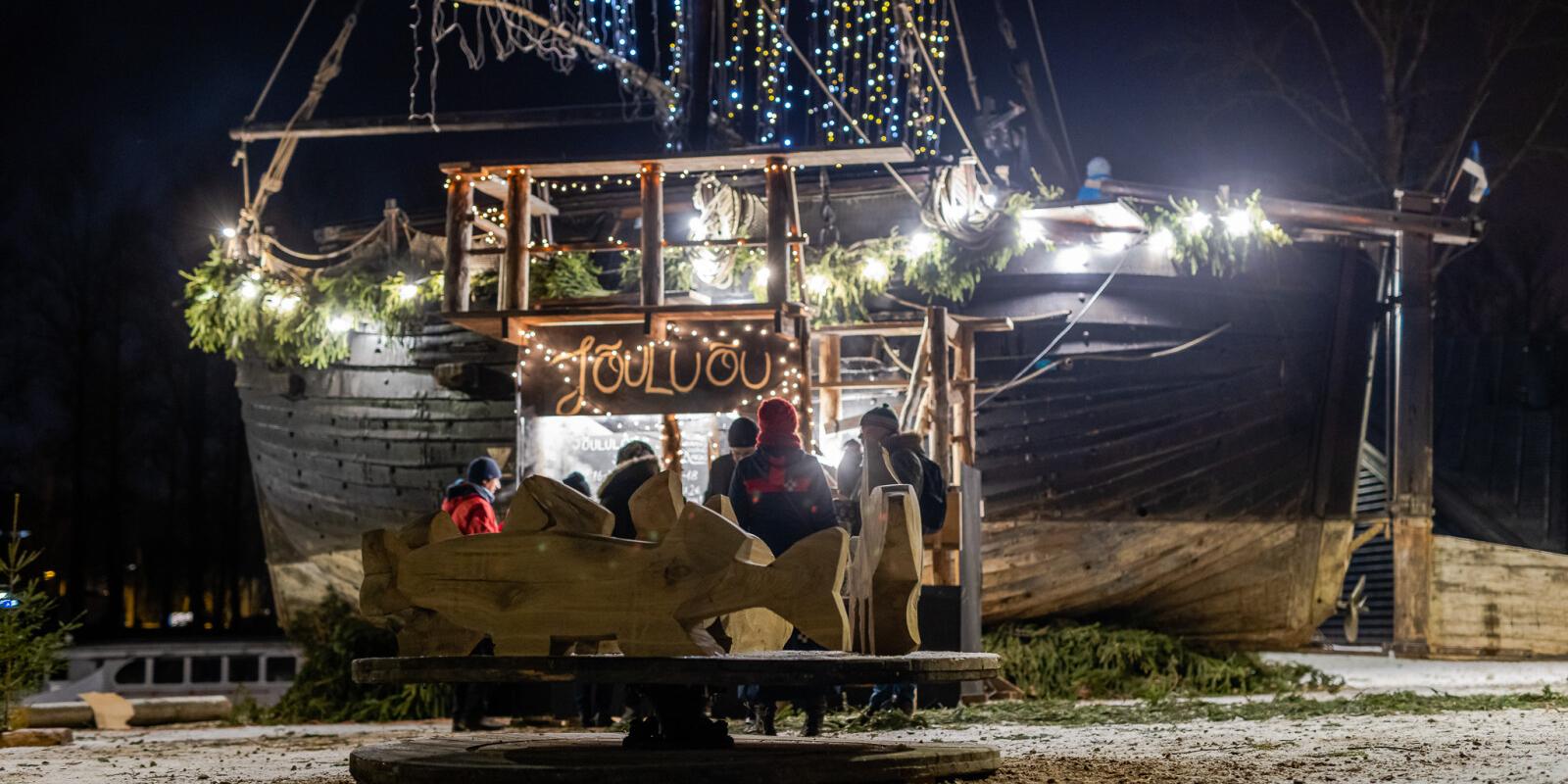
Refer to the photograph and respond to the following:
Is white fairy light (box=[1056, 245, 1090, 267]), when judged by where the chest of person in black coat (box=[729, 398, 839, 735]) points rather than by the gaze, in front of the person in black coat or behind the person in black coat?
in front

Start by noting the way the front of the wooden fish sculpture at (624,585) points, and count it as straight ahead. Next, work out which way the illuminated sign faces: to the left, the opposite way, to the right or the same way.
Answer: to the left

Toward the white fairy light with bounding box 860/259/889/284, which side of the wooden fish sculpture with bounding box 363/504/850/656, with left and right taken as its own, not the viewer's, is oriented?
right

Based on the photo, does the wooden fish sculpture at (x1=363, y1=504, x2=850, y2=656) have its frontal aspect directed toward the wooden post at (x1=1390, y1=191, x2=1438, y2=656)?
no

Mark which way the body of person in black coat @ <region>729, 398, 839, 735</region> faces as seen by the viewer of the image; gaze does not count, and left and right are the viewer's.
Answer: facing away from the viewer

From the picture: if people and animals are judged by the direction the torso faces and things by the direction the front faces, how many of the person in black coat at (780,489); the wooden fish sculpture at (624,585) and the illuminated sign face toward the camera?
1

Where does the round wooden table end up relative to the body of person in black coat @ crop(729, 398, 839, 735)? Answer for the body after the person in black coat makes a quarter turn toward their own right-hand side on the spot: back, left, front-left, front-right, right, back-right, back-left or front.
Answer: right

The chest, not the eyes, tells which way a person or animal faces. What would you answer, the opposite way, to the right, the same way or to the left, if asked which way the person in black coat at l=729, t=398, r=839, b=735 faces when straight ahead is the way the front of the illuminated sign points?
the opposite way

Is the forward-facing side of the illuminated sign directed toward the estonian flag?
no

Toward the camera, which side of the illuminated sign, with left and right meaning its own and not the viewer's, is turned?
front

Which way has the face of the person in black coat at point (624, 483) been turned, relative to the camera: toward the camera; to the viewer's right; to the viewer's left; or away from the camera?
away from the camera

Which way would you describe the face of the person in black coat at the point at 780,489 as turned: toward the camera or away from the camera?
away from the camera

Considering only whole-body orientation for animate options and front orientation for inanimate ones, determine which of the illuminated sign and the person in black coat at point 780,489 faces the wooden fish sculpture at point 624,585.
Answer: the illuminated sign

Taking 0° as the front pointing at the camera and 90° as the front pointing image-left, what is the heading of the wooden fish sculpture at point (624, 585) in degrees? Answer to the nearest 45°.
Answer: approximately 90°

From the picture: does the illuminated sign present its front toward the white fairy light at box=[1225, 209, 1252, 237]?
no

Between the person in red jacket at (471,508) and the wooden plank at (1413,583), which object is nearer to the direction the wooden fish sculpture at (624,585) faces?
the person in red jacket

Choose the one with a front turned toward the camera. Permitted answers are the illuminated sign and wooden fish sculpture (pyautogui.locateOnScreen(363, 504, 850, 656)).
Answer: the illuminated sign

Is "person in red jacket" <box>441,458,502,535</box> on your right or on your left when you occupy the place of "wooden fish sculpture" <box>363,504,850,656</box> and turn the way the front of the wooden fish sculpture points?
on your right

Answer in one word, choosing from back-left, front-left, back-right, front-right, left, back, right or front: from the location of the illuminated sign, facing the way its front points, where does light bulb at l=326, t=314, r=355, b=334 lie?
back-right

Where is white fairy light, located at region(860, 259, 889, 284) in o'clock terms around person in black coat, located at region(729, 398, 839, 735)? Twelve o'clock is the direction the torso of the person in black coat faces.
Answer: The white fairy light is roughly at 12 o'clock from the person in black coat.
